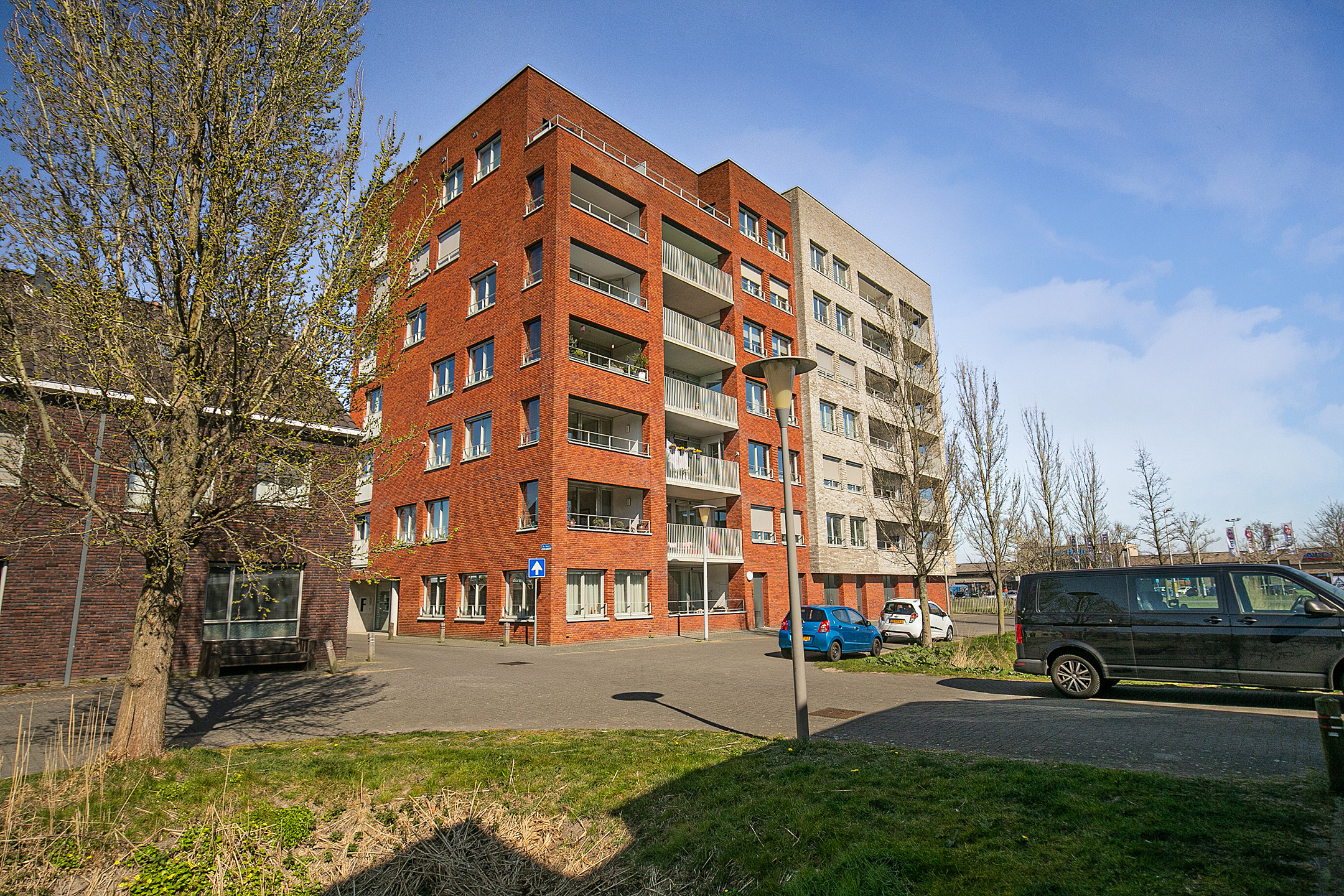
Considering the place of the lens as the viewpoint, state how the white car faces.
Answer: facing away from the viewer and to the right of the viewer

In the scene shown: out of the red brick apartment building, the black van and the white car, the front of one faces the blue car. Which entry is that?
the red brick apartment building

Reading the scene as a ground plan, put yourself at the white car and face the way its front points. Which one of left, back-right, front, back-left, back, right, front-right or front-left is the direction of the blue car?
back-right

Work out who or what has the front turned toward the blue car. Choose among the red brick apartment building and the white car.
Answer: the red brick apartment building

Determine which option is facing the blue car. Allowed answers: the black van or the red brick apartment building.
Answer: the red brick apartment building

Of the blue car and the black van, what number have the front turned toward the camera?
0

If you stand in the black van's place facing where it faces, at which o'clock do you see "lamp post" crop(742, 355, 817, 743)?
The lamp post is roughly at 4 o'clock from the black van.

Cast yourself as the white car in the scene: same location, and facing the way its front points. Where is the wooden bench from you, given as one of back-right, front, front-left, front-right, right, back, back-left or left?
back

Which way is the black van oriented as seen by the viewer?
to the viewer's right

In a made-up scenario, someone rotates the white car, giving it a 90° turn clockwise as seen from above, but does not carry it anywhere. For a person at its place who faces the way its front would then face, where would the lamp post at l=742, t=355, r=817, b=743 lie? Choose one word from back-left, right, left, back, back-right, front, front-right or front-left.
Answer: front-right
